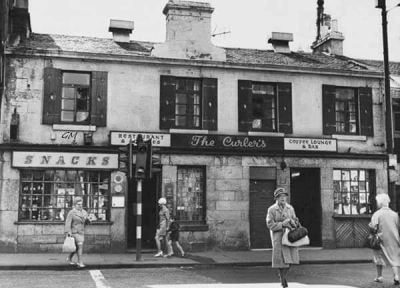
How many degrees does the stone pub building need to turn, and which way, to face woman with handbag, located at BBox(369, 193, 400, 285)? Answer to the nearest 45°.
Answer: approximately 45° to its left

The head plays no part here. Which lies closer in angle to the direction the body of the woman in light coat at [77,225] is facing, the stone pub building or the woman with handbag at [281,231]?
the woman with handbag

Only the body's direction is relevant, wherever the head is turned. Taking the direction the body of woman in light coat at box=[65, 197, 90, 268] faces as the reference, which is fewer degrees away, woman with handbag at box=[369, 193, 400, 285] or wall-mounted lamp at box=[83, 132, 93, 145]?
the woman with handbag

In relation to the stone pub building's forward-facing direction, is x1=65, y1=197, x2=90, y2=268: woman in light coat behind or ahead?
ahead

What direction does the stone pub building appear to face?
toward the camera

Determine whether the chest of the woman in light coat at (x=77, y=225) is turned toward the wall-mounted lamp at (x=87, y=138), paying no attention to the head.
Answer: no

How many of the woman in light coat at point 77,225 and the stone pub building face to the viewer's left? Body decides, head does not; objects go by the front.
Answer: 0

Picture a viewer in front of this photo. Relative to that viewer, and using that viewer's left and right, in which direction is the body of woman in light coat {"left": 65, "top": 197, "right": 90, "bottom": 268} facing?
facing the viewer and to the right of the viewer

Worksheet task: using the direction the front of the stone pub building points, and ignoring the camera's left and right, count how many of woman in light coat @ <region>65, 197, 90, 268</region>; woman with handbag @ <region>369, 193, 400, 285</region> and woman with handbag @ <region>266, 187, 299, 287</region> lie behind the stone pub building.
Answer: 0

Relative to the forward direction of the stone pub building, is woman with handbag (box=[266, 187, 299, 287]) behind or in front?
in front

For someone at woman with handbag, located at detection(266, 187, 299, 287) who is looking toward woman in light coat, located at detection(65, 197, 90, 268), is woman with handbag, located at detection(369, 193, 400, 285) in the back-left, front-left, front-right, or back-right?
back-right
